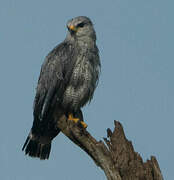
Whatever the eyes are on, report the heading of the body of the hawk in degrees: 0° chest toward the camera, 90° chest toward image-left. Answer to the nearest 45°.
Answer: approximately 315°
